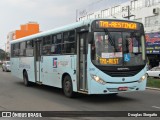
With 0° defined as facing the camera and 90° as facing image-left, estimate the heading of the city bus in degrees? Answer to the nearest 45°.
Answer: approximately 315°

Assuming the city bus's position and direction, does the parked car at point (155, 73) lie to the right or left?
on its left
